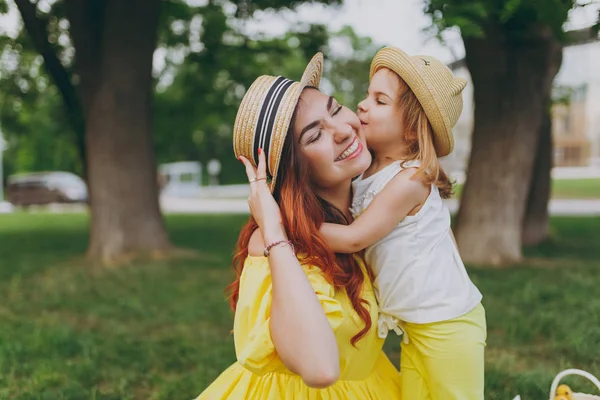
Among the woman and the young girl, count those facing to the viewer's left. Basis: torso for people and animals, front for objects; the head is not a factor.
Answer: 1

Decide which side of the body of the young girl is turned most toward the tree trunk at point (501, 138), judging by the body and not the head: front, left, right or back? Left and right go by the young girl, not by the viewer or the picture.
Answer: right

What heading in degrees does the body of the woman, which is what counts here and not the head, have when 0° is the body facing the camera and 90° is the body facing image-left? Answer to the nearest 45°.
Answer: approximately 315°

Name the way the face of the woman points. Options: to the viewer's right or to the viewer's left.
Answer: to the viewer's right

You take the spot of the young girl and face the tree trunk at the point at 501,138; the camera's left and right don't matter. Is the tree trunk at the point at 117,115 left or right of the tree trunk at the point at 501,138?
left

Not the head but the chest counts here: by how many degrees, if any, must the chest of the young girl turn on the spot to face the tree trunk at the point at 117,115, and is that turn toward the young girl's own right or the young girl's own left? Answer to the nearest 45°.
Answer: approximately 45° to the young girl's own right

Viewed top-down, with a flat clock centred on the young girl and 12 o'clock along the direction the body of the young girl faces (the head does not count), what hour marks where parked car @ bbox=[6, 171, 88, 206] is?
The parked car is roughly at 2 o'clock from the young girl.

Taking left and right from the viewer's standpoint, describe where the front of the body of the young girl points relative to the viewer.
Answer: facing to the left of the viewer
